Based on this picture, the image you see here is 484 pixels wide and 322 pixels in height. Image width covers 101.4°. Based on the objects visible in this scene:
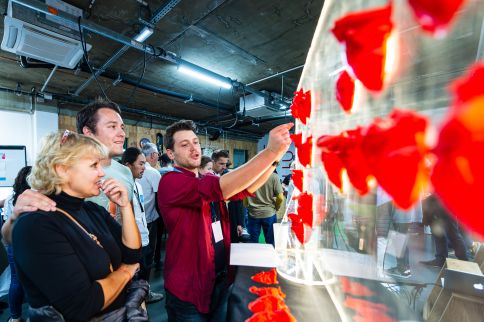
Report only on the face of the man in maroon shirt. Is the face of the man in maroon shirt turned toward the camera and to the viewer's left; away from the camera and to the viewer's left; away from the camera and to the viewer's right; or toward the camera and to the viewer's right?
toward the camera and to the viewer's right

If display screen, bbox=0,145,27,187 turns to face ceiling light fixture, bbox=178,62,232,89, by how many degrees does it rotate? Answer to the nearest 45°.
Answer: approximately 45° to its left

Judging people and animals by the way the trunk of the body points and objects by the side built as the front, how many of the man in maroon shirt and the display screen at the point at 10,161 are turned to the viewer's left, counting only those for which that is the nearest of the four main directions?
0

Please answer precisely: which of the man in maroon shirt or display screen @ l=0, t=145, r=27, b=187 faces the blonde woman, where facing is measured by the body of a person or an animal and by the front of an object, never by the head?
the display screen

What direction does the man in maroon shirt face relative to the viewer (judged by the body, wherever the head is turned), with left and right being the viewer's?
facing the viewer and to the right of the viewer

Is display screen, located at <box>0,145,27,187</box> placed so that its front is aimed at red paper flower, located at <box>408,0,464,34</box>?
yes

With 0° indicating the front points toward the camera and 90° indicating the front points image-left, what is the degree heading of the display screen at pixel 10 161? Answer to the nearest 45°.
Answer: approximately 0°

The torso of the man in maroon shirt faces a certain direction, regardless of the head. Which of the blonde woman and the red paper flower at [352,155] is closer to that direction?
the red paper flower

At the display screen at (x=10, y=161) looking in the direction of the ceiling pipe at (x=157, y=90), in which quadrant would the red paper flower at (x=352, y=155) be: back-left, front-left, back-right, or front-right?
front-right

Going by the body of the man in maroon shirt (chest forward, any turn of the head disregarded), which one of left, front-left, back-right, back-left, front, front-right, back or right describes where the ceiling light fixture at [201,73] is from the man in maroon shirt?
back-left

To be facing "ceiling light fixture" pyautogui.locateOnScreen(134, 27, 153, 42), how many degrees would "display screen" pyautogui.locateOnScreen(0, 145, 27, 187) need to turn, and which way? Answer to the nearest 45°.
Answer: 0° — it already faces it

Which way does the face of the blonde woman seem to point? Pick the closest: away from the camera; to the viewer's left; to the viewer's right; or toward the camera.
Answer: to the viewer's right

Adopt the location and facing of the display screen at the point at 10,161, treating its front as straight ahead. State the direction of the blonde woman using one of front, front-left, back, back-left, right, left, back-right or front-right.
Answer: front

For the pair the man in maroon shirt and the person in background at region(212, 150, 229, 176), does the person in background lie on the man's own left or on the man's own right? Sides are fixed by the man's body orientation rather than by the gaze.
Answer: on the man's own left

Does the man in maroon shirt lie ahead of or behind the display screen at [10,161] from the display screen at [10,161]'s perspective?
ahead
